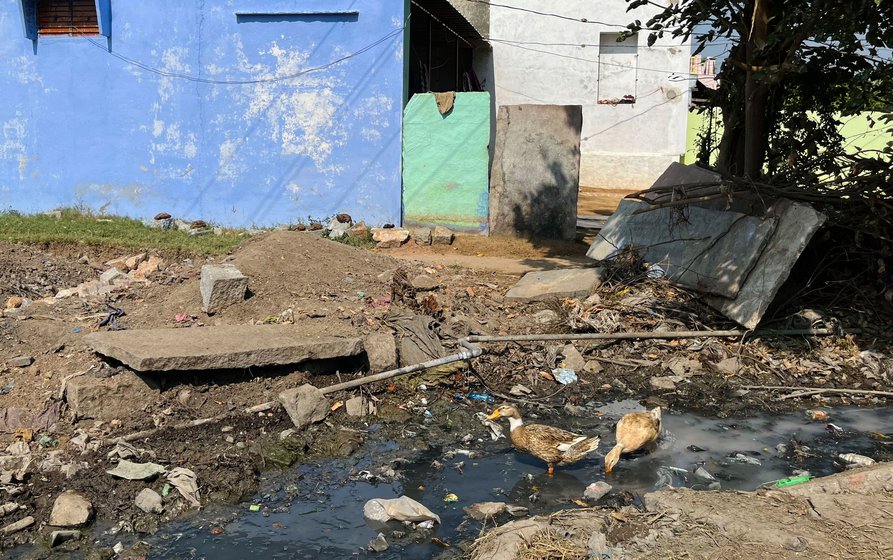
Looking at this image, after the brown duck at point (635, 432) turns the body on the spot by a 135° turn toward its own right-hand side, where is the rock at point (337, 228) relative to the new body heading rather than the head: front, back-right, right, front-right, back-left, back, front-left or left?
front-left

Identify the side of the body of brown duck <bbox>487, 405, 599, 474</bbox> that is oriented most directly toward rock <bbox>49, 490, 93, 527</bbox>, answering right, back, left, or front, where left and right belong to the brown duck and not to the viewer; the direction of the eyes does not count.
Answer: front

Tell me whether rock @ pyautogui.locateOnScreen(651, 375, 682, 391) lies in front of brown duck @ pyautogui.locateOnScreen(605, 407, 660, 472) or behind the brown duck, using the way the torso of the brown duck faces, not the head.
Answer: behind

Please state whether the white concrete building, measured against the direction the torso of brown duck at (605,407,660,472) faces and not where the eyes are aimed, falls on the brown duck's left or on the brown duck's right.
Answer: on the brown duck's right

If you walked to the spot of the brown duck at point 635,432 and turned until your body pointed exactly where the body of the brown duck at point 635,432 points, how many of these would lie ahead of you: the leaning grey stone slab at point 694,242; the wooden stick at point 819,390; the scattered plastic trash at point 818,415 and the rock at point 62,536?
1

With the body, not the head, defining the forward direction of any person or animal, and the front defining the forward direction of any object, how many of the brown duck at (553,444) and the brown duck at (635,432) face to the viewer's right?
0

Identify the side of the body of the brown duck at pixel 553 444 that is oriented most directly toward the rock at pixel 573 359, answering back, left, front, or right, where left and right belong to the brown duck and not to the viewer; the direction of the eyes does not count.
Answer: right

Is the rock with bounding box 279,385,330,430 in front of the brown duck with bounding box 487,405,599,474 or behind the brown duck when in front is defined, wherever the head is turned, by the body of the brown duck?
in front

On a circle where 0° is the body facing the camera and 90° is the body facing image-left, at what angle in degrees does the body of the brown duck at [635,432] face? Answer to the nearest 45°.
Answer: approximately 45°

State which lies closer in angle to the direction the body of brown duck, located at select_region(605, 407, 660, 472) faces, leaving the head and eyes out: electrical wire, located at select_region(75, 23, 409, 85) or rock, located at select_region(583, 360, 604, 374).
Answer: the electrical wire

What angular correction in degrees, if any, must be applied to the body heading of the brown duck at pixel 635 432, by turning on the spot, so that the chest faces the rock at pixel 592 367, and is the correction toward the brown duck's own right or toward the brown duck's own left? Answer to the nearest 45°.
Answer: approximately 135° to the brown duck's own right

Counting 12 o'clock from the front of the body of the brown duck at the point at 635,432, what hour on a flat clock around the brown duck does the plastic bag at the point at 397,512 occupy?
The plastic bag is roughly at 12 o'clock from the brown duck.

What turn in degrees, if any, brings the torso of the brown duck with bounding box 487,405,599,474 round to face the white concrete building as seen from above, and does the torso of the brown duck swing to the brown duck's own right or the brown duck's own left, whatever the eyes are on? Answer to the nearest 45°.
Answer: approximately 90° to the brown duck's own right

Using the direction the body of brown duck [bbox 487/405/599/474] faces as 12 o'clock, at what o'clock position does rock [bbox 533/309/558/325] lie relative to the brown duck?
The rock is roughly at 3 o'clock from the brown duck.

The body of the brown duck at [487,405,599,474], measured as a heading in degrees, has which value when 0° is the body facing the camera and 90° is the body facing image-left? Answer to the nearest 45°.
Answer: approximately 90°

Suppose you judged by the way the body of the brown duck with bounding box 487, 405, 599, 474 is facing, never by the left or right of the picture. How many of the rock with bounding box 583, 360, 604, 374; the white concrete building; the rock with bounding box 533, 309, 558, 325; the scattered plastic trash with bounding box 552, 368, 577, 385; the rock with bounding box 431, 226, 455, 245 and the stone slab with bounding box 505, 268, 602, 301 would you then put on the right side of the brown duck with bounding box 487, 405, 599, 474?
6

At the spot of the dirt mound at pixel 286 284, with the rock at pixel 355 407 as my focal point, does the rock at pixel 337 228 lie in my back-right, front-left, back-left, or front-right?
back-left

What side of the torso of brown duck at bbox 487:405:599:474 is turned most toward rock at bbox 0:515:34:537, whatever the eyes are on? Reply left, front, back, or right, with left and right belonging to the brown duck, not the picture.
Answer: front

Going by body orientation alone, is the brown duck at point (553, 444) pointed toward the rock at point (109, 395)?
yes

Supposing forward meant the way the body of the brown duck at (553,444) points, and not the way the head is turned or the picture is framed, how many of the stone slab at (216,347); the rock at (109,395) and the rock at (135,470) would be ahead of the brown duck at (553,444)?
3
